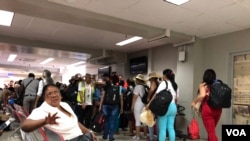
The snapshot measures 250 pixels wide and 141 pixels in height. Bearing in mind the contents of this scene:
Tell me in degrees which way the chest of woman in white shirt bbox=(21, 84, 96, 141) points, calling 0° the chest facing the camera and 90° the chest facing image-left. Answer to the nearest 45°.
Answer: approximately 315°

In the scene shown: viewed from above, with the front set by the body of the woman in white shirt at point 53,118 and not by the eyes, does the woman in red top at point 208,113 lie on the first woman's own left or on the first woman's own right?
on the first woman's own left

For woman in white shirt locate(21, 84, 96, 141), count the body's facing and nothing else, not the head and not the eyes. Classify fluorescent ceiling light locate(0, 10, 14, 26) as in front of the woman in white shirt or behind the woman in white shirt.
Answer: behind

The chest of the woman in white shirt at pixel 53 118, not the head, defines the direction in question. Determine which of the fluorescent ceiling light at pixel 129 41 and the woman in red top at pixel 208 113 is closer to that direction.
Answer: the woman in red top

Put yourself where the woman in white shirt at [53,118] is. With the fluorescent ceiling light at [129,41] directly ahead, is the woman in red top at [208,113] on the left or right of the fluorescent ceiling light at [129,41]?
right

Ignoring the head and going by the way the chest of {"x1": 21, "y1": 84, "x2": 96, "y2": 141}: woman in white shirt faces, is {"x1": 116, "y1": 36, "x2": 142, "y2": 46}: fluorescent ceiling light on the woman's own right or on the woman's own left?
on the woman's own left
